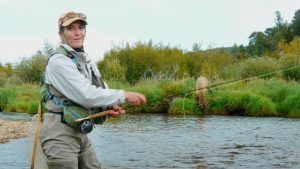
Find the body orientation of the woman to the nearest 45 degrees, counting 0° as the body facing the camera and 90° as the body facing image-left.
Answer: approximately 315°

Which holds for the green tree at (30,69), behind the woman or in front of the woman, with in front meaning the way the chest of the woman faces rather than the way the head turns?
behind

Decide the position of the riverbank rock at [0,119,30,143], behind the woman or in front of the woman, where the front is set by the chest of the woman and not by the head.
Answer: behind
